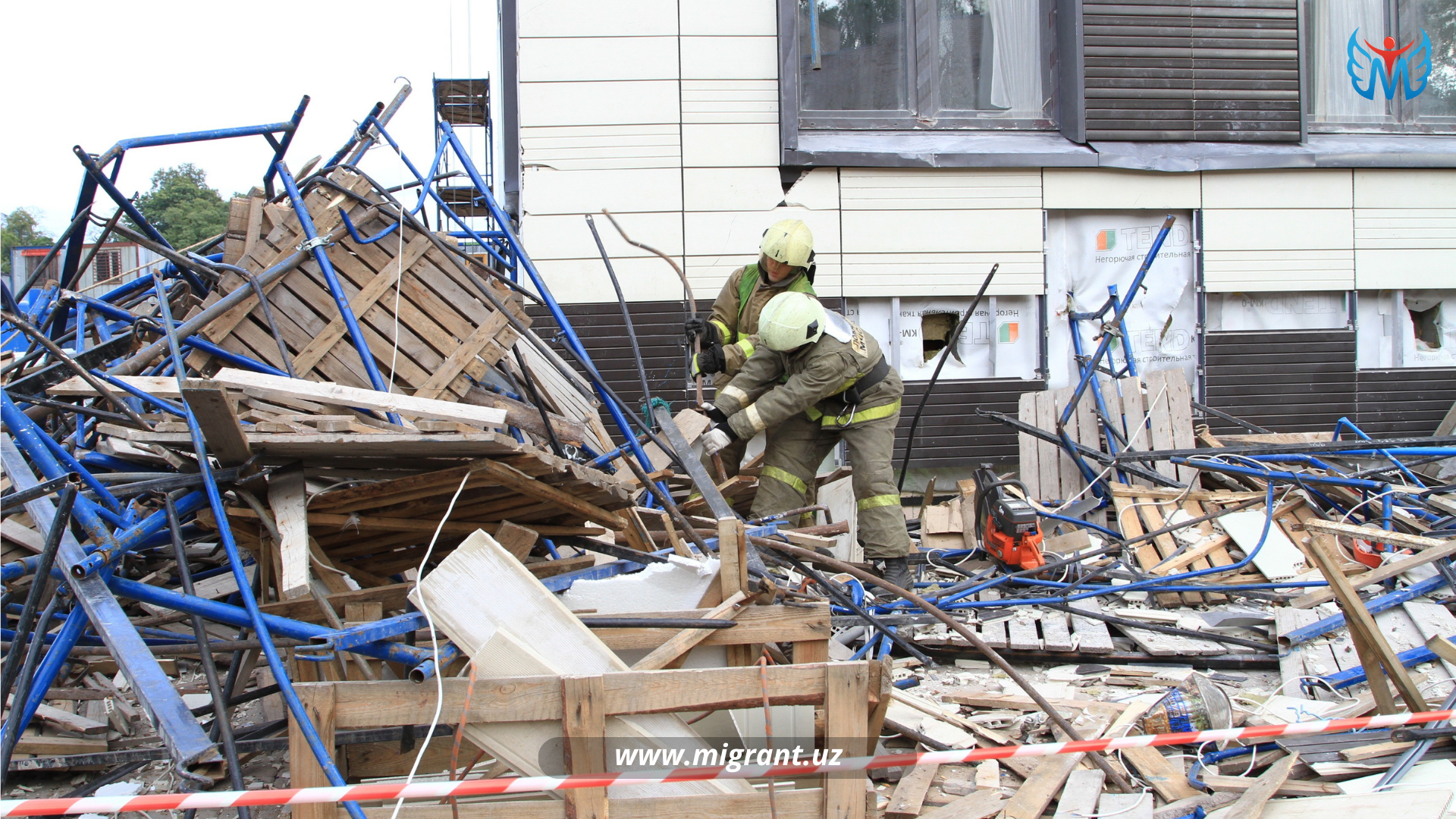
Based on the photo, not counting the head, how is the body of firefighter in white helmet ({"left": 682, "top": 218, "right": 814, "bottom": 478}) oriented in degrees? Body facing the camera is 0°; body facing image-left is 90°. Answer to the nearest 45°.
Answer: approximately 45°

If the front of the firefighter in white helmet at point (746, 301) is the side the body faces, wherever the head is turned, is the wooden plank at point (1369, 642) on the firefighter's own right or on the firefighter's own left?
on the firefighter's own left

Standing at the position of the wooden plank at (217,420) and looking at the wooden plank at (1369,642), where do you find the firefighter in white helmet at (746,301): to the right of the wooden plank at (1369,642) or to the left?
left

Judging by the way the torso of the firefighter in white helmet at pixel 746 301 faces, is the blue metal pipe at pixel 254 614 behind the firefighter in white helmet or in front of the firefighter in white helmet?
in front

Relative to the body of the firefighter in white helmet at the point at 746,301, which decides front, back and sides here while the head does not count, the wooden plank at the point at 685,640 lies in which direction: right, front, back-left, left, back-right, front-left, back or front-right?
front-left

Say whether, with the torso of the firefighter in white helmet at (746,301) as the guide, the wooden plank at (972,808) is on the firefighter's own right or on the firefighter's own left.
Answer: on the firefighter's own left

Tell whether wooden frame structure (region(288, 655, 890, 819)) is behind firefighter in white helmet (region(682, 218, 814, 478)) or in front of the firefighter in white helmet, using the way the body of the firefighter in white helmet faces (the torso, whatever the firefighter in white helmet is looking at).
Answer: in front

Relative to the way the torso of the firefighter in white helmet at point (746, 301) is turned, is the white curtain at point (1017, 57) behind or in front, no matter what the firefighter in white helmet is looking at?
behind

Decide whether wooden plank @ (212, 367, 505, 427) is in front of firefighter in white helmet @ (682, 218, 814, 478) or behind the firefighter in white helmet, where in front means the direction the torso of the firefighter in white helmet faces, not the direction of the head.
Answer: in front

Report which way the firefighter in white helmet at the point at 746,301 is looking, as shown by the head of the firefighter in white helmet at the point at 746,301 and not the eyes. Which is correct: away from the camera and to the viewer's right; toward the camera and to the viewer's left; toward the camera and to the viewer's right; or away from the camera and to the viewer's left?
toward the camera and to the viewer's left

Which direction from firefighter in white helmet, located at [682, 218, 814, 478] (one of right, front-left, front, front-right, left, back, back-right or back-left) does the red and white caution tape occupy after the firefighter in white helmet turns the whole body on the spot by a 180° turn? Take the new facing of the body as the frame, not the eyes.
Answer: back-right
